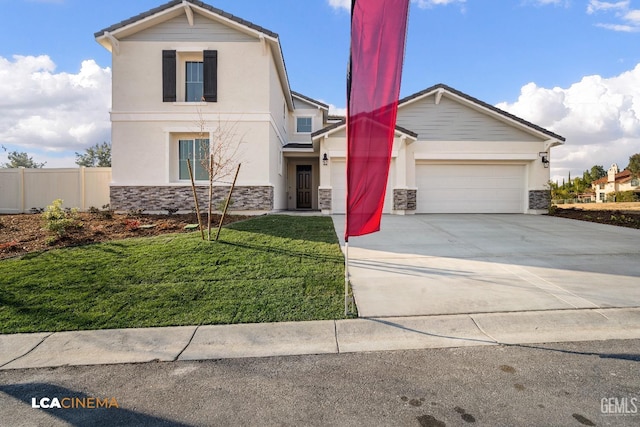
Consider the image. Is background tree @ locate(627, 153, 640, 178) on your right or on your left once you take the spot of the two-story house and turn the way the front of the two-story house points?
on your left

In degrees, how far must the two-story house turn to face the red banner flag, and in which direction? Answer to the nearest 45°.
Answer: approximately 45° to its left

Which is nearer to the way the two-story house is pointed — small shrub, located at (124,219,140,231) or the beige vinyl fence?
the small shrub

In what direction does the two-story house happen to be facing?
toward the camera

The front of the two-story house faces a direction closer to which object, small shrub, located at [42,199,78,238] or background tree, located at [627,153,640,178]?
the small shrub

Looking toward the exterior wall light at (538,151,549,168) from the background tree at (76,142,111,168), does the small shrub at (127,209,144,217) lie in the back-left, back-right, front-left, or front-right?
front-right

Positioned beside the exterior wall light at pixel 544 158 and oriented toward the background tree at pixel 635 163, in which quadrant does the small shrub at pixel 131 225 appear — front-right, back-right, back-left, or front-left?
back-left

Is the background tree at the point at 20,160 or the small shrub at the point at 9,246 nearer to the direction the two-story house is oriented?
the small shrub

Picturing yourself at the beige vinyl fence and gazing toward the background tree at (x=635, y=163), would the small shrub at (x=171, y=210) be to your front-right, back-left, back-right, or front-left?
front-right
